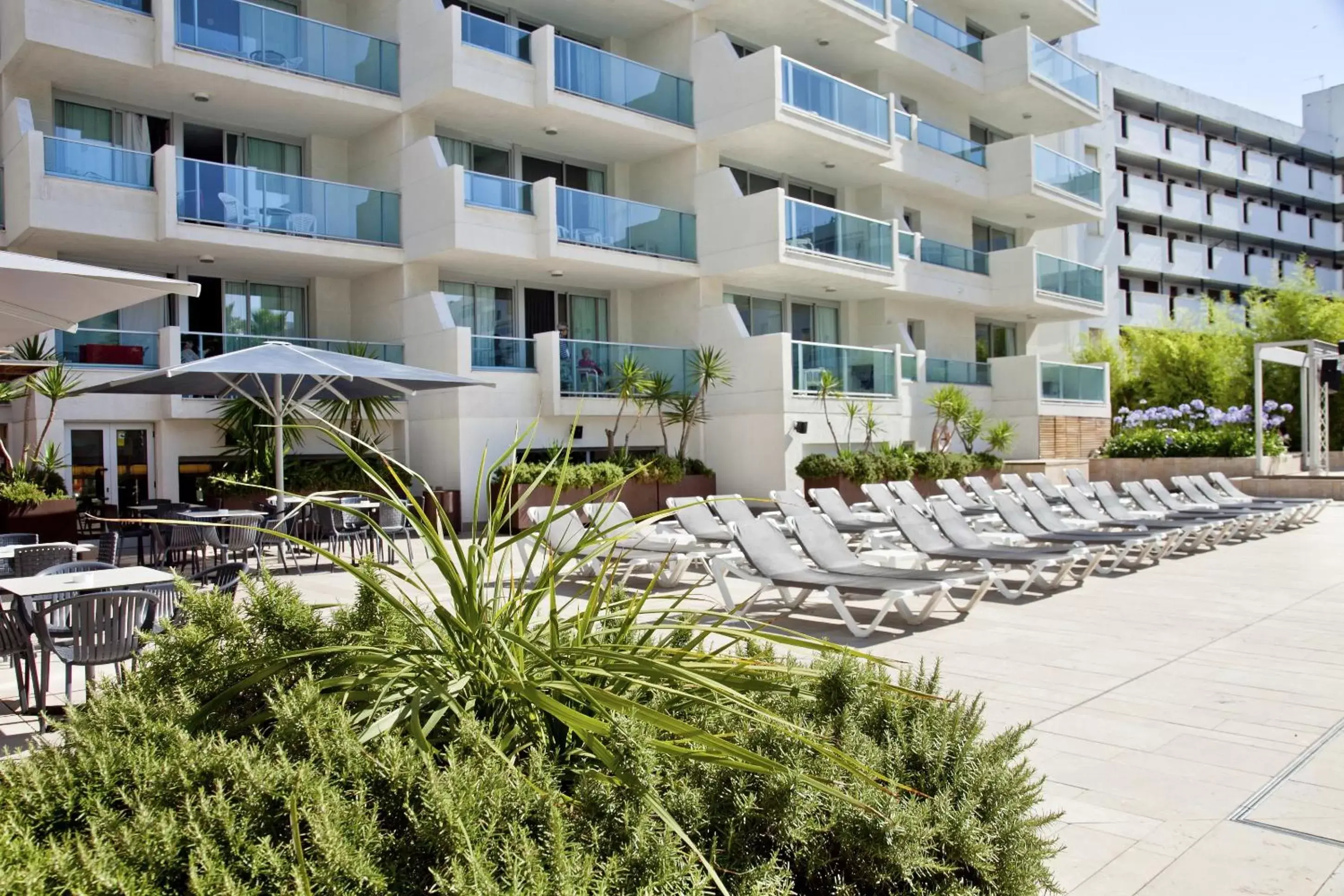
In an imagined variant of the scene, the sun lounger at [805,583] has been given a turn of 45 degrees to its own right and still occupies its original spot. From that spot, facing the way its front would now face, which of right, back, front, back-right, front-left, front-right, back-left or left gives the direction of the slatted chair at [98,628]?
front-right

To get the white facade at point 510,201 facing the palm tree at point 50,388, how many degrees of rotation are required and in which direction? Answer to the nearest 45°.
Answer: approximately 90° to its right

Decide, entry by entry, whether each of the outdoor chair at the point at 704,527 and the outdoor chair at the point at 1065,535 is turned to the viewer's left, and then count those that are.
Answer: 0

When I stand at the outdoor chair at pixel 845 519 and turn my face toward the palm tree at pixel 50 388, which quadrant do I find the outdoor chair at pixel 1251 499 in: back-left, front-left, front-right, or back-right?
back-right

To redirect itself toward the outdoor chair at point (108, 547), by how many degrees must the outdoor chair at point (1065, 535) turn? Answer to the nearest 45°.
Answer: approximately 90° to its right

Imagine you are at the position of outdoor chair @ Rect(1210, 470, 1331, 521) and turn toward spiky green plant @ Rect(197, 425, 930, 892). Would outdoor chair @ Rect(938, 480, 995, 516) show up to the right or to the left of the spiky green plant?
right

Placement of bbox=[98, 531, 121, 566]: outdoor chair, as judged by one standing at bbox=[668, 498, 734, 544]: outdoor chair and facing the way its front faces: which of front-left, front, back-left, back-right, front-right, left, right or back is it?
back-right

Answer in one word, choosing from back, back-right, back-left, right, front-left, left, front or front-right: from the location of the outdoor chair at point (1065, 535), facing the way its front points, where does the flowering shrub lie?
back-left

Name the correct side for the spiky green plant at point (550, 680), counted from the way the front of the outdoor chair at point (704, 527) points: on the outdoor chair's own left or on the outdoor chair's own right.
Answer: on the outdoor chair's own right

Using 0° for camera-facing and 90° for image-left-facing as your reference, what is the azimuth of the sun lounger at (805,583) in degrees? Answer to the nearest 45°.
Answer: approximately 315°

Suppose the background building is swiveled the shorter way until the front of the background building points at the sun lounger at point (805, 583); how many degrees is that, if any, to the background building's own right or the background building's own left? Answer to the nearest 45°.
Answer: approximately 45° to the background building's own right

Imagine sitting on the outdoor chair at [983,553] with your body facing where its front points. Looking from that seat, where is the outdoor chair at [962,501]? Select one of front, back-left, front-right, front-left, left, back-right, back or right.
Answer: back-left

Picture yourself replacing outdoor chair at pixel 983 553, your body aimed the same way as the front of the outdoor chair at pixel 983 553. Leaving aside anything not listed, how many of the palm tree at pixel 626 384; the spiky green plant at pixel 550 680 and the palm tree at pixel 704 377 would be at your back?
2
